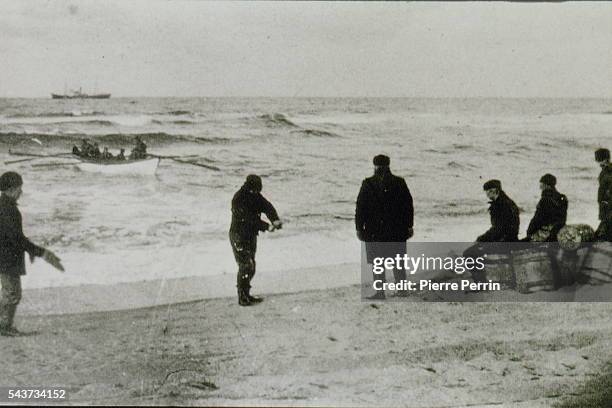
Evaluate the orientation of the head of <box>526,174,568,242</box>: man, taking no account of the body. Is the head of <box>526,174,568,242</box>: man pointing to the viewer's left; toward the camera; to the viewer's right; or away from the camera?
to the viewer's left

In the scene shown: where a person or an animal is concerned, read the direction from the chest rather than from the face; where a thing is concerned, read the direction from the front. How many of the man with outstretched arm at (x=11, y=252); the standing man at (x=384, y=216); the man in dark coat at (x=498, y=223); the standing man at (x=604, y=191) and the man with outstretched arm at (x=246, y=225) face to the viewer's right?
2

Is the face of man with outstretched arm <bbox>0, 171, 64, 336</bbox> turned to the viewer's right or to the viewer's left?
to the viewer's right

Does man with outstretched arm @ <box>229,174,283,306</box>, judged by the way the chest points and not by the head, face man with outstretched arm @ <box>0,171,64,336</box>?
no

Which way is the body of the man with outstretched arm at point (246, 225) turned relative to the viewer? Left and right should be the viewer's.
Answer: facing to the right of the viewer

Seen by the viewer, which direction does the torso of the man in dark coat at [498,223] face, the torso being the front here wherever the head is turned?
to the viewer's left

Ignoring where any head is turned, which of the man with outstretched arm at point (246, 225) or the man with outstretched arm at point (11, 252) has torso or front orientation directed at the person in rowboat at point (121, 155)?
the man with outstretched arm at point (11, 252)

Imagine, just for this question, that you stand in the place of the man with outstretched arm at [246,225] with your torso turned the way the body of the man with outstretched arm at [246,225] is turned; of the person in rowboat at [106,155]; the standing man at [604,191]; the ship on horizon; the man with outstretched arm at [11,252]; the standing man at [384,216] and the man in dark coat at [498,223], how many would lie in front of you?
3

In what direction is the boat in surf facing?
to the viewer's right

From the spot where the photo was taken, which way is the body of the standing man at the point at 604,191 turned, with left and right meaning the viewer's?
facing to the left of the viewer

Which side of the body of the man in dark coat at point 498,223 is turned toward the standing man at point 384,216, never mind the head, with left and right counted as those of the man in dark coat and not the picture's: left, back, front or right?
front
